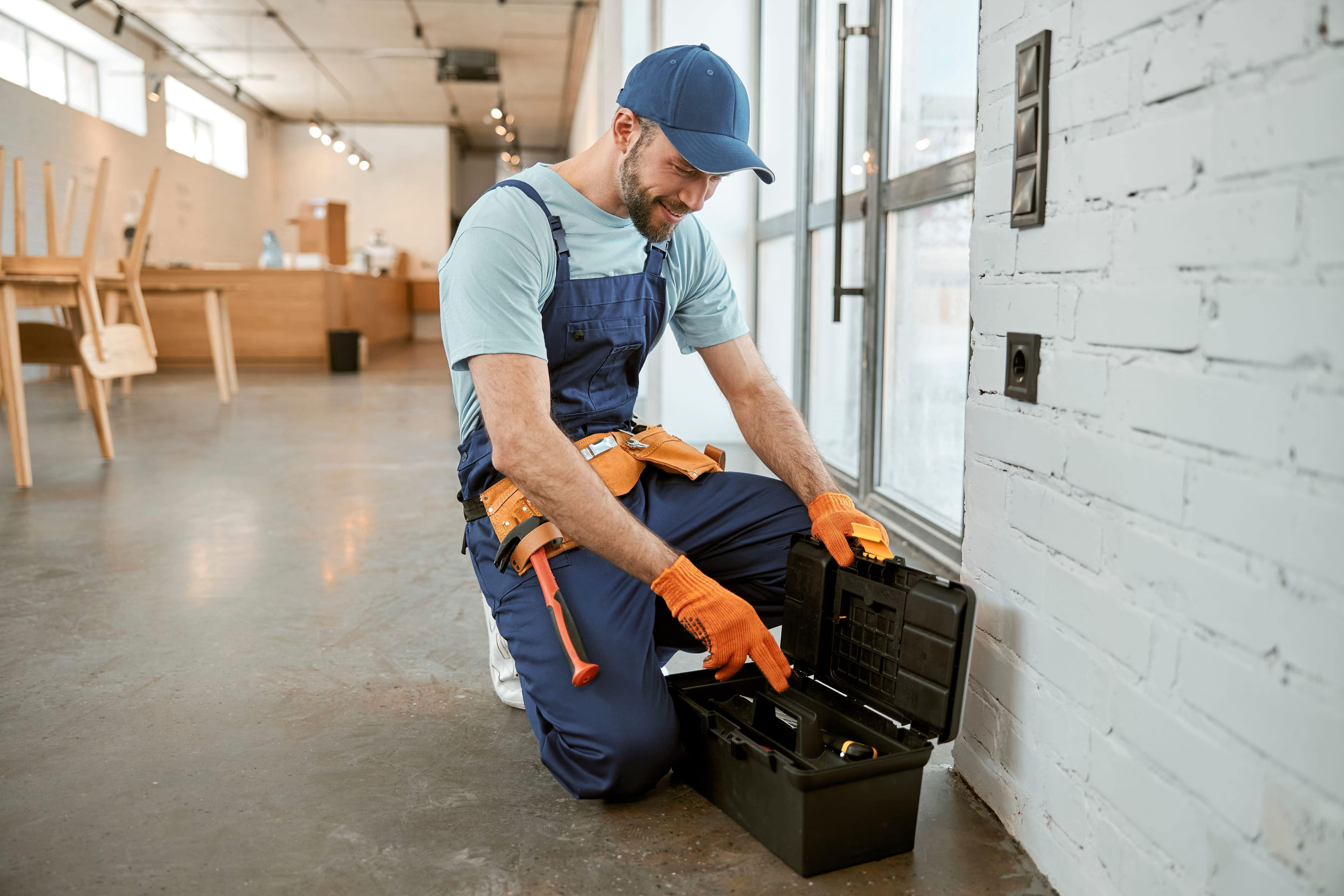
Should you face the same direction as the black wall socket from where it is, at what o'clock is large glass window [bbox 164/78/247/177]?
The large glass window is roughly at 3 o'clock from the black wall socket.

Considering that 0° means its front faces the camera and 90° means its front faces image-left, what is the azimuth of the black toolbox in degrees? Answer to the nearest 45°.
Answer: approximately 45°

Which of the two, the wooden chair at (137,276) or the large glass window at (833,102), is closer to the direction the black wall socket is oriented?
the wooden chair

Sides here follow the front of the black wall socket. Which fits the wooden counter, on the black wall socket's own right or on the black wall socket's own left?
on the black wall socket's own right

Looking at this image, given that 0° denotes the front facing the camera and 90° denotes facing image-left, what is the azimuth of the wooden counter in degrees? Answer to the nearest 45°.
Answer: approximately 0°

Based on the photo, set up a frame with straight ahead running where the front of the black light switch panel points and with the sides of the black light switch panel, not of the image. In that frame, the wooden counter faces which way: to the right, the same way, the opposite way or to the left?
to the left

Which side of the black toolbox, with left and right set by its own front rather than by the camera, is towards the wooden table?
right

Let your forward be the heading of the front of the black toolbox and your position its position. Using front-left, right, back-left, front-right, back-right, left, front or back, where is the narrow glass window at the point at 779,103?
back-right

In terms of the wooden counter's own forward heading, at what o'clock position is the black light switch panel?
The black light switch panel is roughly at 12 o'clock from the wooden counter.

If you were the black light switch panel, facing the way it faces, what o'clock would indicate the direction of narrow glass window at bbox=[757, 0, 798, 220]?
The narrow glass window is roughly at 4 o'clock from the black light switch panel.
